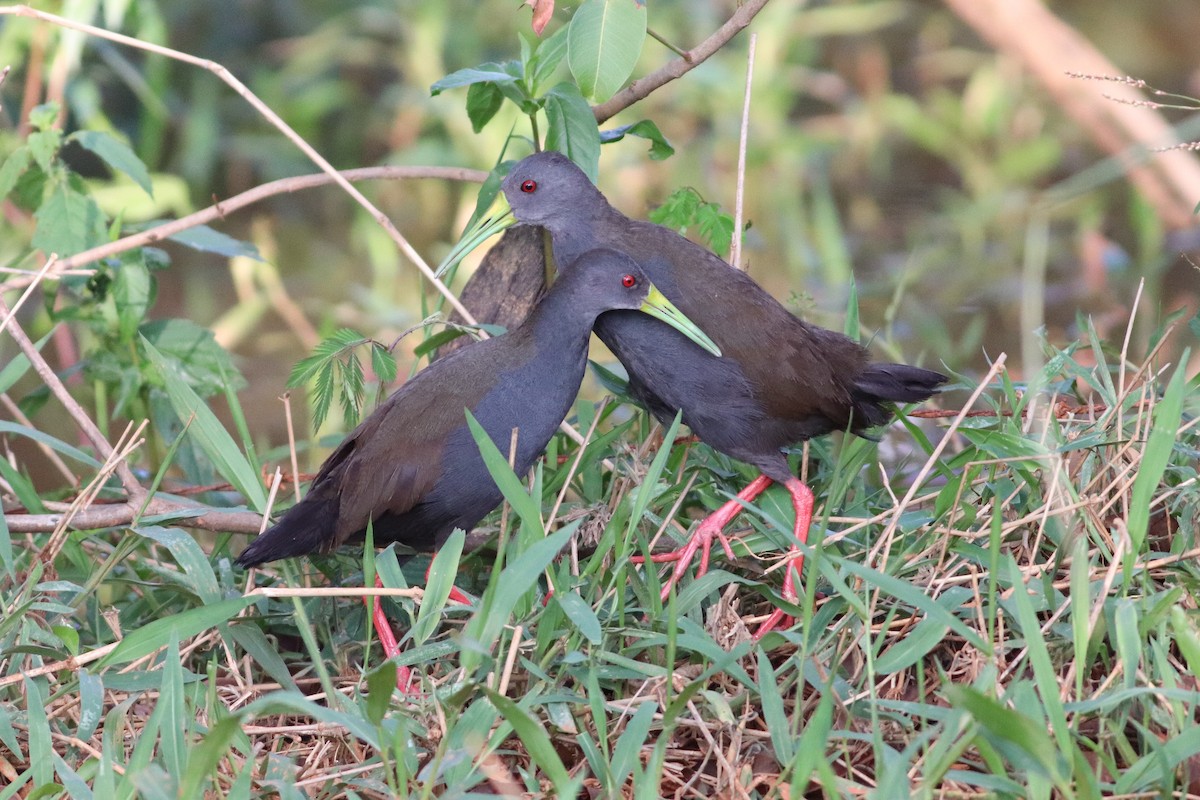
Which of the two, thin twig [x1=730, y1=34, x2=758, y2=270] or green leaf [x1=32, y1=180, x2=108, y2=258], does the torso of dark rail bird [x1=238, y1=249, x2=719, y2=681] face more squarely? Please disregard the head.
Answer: the thin twig

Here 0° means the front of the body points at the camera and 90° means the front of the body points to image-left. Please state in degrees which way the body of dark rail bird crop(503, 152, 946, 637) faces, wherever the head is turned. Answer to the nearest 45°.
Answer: approximately 90°

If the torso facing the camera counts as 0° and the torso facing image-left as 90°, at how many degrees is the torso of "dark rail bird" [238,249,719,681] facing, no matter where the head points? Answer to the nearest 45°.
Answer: approximately 270°

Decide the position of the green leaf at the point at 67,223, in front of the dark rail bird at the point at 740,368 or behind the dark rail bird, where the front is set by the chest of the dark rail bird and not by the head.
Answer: in front

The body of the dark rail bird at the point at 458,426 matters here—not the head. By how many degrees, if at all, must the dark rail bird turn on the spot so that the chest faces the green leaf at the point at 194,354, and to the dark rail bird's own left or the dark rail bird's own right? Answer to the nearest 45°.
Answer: approximately 135° to the dark rail bird's own left

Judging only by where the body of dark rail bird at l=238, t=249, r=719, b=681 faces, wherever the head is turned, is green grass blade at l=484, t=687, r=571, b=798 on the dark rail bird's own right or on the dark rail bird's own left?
on the dark rail bird's own right

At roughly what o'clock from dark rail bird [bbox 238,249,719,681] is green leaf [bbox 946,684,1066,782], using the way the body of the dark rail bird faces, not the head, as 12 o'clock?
The green leaf is roughly at 2 o'clock from the dark rail bird.

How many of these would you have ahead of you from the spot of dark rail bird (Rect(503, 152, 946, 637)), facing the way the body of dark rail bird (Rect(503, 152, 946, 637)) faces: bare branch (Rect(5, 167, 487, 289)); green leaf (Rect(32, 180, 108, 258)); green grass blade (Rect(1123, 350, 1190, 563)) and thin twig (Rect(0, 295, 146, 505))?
3

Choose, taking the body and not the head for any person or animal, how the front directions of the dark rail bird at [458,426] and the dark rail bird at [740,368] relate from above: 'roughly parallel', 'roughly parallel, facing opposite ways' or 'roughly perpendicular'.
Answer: roughly parallel, facing opposite ways

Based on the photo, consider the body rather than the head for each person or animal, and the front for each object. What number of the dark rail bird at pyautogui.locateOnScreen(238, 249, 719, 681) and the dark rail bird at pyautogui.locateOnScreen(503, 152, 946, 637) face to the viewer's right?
1

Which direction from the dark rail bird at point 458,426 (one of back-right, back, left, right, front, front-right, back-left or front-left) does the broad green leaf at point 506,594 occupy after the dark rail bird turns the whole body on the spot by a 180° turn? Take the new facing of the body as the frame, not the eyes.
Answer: left

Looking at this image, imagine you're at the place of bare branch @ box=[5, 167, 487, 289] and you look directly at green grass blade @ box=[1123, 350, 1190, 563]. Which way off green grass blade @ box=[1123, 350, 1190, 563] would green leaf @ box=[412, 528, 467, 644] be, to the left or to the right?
right
